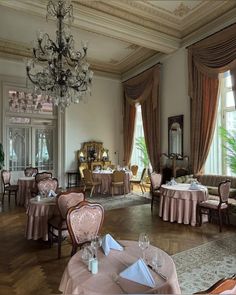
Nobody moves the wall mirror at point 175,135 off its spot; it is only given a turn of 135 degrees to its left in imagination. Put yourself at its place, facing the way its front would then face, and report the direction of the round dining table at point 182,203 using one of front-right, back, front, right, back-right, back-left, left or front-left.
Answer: right

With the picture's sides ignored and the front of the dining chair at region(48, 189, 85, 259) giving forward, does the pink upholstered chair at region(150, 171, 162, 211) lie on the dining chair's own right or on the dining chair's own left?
on the dining chair's own right

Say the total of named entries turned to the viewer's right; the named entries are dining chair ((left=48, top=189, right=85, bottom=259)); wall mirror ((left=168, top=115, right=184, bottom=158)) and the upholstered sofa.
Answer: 0

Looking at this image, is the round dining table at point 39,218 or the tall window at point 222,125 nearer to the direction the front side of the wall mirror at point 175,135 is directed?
the round dining table

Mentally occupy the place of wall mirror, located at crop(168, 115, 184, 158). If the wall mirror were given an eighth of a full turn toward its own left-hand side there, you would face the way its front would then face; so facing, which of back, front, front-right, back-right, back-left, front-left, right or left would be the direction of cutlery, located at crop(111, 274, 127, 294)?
front

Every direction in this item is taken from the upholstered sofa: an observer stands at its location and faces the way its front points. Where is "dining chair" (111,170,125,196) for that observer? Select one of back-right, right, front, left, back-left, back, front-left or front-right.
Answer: front-right

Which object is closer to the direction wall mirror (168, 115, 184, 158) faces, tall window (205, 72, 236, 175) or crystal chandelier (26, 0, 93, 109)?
the crystal chandelier

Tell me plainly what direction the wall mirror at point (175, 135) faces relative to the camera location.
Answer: facing the viewer and to the left of the viewer

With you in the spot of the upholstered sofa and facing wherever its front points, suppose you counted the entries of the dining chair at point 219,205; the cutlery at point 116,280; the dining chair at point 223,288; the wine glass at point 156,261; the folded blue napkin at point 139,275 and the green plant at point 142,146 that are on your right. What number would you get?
1

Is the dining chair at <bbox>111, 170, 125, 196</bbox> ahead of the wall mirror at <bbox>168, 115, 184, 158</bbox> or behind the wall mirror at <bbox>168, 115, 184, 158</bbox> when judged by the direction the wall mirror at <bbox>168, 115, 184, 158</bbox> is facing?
ahead

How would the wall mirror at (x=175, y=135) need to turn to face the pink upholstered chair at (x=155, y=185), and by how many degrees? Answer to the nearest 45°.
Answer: approximately 45° to its left

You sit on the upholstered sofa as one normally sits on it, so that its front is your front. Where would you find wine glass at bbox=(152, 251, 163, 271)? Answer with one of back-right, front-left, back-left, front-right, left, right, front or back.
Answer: front-left

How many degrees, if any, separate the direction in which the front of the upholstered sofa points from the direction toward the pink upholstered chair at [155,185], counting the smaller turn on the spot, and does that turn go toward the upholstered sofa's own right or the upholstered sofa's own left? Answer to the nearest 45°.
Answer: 0° — it already faces it

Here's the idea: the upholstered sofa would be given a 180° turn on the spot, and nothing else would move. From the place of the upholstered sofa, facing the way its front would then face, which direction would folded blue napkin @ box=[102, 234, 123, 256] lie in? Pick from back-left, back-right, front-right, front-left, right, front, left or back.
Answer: back-right

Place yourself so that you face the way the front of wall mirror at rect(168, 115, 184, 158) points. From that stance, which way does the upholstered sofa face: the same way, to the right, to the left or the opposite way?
the same way

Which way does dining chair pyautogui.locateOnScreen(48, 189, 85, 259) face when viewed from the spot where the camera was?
facing away from the viewer and to the left of the viewer

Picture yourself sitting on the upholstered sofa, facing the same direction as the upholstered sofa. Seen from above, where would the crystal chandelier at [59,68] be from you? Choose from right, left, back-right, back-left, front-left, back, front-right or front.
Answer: front

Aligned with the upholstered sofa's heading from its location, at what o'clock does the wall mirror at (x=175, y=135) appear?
The wall mirror is roughly at 3 o'clock from the upholstered sofa.
